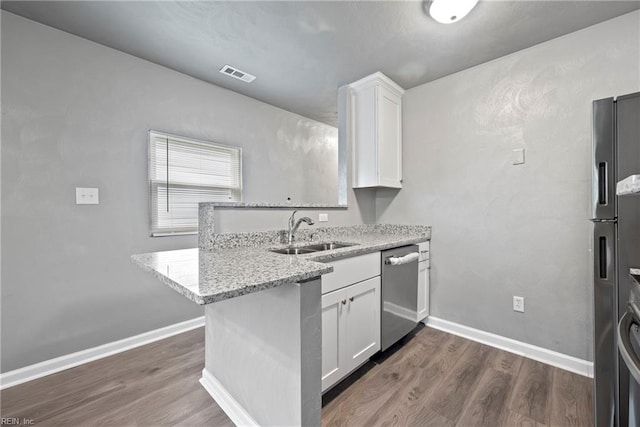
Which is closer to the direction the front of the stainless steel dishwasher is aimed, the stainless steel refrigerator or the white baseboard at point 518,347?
the stainless steel refrigerator

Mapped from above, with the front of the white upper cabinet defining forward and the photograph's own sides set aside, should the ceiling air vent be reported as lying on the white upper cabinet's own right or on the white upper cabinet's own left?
on the white upper cabinet's own right

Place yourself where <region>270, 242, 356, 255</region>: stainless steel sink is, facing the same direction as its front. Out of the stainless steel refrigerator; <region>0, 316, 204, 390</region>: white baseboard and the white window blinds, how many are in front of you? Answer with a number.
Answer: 1

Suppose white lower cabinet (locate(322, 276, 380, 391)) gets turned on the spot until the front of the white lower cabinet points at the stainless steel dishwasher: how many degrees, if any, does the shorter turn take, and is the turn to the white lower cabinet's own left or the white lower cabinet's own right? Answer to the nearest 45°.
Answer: approximately 90° to the white lower cabinet's own left

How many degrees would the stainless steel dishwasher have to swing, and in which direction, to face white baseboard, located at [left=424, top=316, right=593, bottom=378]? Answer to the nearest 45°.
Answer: approximately 45° to its left

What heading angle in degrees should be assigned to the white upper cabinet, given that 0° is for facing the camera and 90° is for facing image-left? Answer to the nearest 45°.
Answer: approximately 315°

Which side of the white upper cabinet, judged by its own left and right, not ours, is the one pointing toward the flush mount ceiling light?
front

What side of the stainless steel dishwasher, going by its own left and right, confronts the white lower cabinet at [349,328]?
right

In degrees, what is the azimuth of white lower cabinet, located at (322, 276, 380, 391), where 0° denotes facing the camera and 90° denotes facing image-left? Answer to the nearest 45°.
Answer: approximately 315°

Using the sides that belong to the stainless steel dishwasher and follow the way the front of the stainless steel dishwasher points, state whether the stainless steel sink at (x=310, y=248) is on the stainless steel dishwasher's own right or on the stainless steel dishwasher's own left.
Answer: on the stainless steel dishwasher's own right
